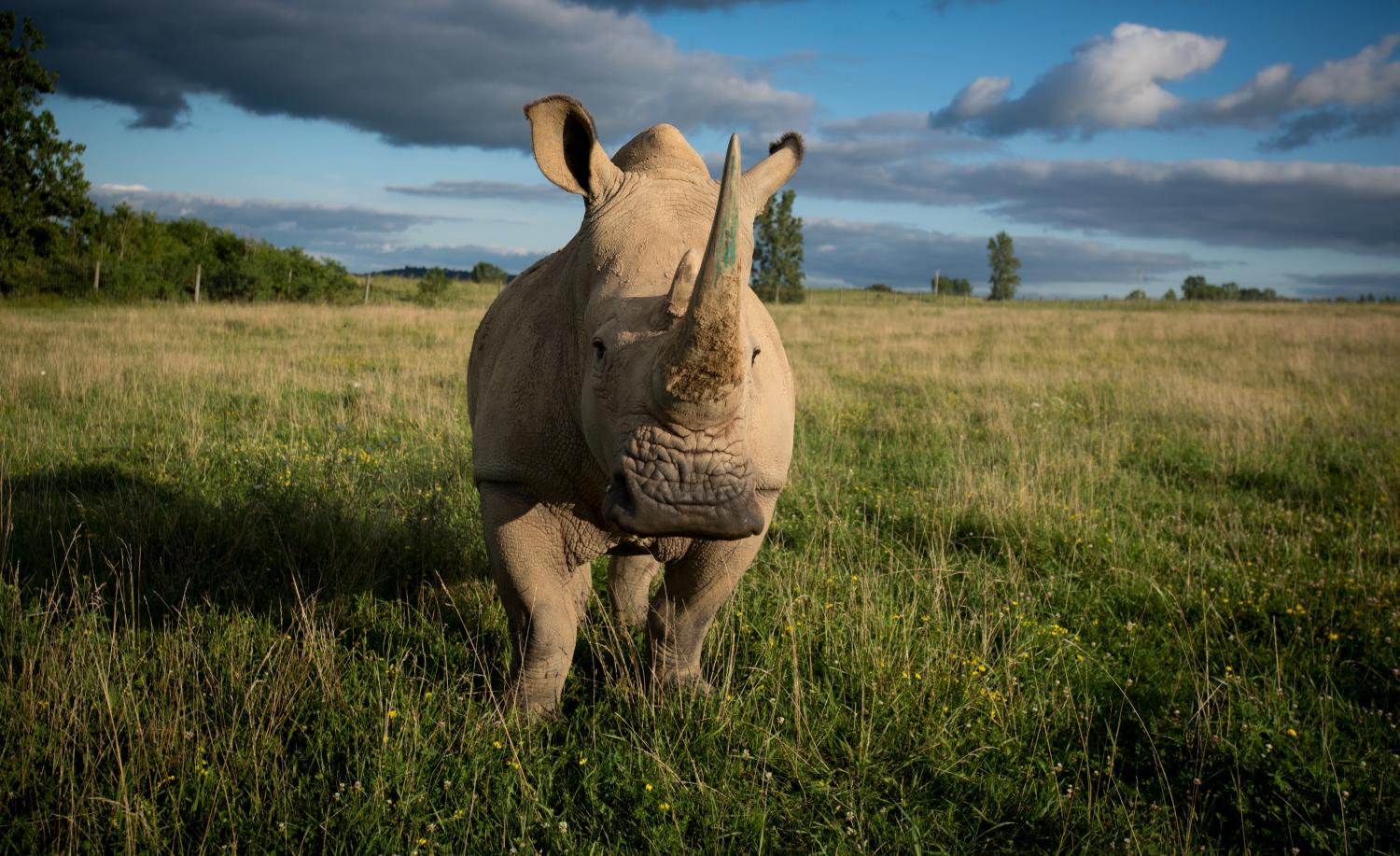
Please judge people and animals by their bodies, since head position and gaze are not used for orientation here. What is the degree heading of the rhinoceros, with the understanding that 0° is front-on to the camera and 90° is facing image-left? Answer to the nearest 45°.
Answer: approximately 0°

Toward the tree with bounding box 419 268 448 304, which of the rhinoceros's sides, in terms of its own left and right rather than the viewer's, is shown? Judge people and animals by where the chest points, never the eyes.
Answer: back

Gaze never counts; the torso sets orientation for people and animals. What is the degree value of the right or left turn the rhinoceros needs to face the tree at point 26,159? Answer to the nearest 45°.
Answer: approximately 135° to its right
